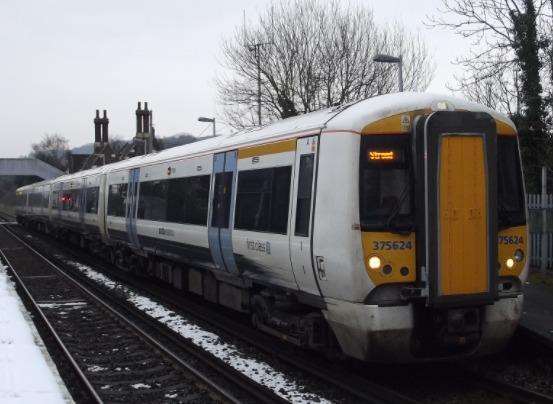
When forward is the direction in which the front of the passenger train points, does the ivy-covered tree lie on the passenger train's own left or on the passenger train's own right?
on the passenger train's own left

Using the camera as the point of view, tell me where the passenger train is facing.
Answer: facing the viewer and to the right of the viewer
